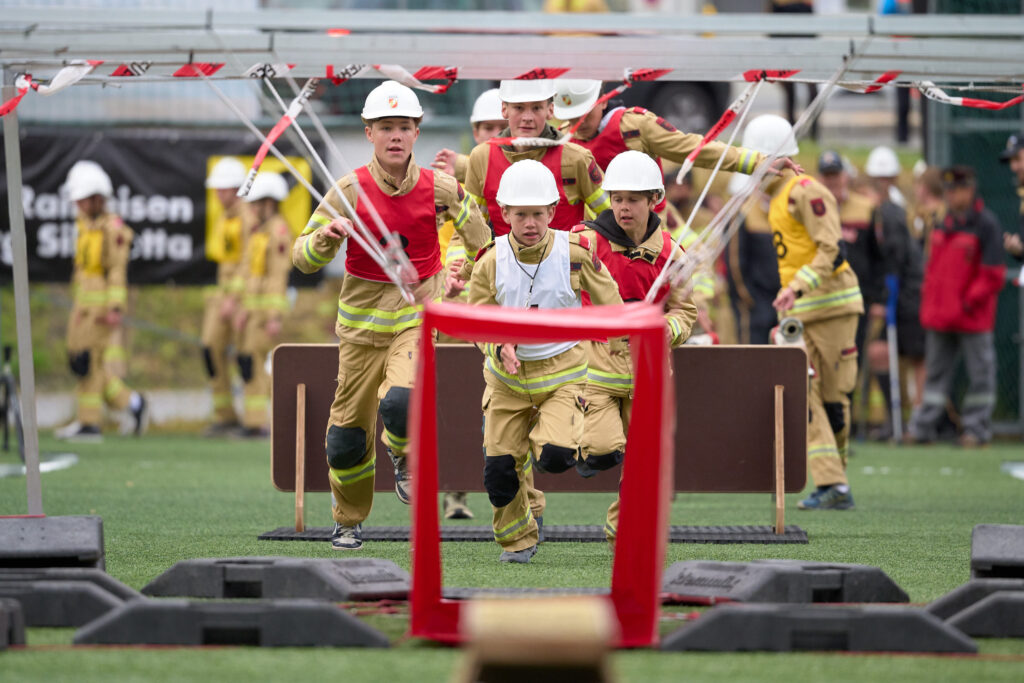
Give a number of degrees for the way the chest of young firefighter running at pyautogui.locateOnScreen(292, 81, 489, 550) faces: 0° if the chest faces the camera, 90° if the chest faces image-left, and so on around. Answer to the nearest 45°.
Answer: approximately 0°

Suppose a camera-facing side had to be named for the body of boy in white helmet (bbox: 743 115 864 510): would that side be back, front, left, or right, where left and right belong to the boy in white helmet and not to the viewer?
left

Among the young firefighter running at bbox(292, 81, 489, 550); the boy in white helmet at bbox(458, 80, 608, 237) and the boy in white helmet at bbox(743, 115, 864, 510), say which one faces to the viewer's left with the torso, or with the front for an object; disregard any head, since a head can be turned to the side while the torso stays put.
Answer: the boy in white helmet at bbox(743, 115, 864, 510)

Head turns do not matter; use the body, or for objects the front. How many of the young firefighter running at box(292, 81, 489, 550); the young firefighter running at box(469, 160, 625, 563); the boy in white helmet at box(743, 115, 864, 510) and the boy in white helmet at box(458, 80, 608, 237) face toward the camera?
3

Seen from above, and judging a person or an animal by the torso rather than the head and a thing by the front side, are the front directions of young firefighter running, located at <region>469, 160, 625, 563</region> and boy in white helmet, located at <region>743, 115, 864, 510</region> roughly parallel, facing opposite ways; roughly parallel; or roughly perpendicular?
roughly perpendicular

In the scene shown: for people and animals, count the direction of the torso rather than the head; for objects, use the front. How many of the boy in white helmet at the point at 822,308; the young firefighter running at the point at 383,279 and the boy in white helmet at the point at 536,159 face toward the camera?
2

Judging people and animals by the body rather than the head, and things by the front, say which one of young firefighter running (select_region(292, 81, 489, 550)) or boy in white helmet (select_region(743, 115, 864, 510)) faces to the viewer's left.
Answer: the boy in white helmet

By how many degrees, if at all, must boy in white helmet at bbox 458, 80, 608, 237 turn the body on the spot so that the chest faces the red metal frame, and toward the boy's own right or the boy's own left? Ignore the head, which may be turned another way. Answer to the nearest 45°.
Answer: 0° — they already face it
